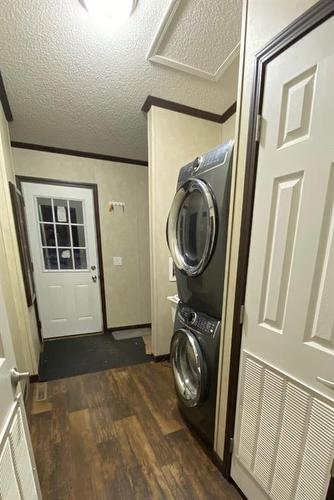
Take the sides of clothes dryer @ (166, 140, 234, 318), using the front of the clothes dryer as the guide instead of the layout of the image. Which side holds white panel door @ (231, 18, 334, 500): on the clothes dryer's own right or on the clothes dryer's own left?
on the clothes dryer's own left

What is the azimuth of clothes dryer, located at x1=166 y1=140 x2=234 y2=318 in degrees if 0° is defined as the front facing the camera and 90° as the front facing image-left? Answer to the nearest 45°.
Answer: approximately 45°

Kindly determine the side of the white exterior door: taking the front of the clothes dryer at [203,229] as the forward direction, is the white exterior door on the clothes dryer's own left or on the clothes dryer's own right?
on the clothes dryer's own right
